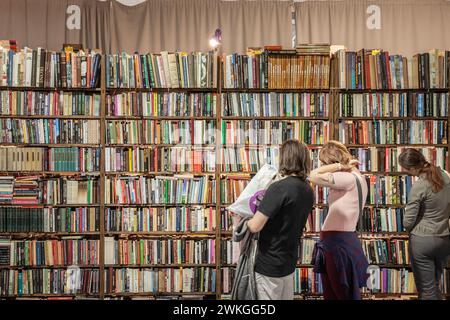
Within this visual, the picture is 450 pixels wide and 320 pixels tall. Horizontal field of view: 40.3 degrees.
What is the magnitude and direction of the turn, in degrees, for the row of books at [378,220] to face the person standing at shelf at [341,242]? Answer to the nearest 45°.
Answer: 0° — it already faces them

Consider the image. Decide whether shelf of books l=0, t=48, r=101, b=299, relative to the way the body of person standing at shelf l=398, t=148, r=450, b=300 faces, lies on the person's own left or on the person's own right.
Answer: on the person's own left

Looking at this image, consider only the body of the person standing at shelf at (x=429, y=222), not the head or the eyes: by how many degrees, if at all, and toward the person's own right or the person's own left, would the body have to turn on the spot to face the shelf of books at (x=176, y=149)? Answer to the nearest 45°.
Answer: approximately 45° to the person's own left

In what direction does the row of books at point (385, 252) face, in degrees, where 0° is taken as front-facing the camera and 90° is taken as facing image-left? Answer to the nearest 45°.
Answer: approximately 0°

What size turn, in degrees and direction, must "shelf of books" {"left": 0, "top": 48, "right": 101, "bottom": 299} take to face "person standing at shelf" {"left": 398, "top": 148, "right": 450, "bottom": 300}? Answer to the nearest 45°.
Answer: approximately 45° to its left

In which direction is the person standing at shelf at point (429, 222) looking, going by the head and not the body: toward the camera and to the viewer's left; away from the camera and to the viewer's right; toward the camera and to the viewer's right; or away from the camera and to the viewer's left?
away from the camera and to the viewer's left

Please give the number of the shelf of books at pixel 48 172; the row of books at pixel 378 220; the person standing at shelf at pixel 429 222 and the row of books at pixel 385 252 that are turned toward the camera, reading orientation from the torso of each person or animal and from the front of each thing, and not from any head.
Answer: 3

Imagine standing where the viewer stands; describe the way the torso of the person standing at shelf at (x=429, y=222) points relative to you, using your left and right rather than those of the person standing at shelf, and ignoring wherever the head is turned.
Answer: facing away from the viewer and to the left of the viewer
